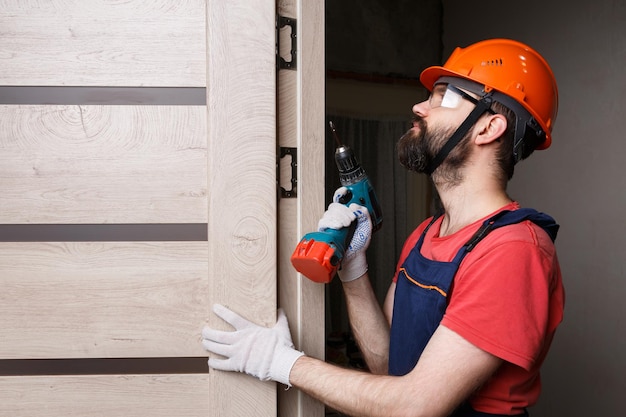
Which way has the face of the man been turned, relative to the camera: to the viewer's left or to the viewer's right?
to the viewer's left

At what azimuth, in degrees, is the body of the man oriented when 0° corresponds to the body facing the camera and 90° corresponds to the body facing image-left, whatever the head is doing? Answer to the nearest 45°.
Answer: approximately 90°

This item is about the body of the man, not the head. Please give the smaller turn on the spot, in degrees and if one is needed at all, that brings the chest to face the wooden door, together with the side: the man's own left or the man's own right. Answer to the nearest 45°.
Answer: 0° — they already face it
